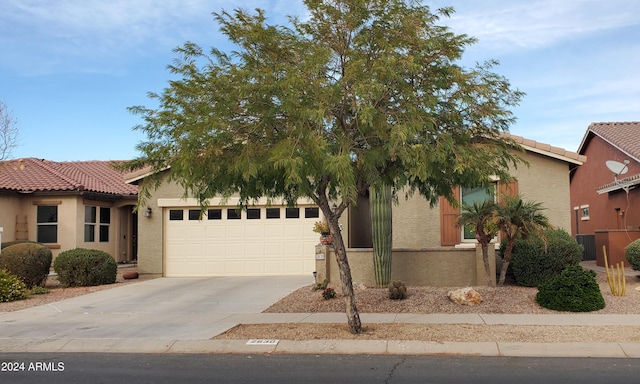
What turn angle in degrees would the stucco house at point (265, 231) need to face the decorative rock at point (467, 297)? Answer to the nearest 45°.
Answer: approximately 45° to its left

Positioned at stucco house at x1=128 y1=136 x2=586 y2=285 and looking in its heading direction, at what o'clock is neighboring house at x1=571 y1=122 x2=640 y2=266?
The neighboring house is roughly at 8 o'clock from the stucco house.

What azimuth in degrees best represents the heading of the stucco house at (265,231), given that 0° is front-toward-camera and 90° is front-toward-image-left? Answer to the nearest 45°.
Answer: approximately 0°

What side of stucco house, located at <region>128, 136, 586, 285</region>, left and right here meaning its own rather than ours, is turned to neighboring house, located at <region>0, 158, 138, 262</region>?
right

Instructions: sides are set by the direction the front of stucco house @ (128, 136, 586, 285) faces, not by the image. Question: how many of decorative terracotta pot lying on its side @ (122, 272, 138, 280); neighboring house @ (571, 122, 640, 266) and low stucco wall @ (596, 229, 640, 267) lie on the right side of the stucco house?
1

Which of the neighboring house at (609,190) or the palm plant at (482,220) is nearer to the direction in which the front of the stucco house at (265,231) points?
the palm plant

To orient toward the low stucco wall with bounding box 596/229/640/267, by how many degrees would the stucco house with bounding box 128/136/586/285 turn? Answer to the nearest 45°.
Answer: approximately 90° to its left

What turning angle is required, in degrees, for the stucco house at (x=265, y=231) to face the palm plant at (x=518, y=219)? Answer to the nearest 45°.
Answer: approximately 45° to its left

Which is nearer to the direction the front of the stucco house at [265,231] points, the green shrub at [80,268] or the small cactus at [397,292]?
the small cactus

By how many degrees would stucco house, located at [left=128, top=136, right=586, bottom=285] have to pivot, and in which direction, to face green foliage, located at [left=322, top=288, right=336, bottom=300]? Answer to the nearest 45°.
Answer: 0° — it already faces it

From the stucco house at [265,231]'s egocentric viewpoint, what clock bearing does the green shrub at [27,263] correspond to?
The green shrub is roughly at 2 o'clock from the stucco house.
